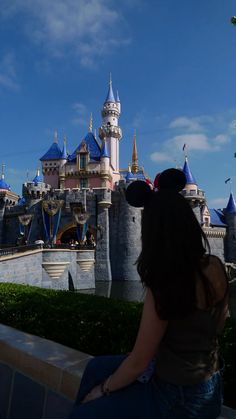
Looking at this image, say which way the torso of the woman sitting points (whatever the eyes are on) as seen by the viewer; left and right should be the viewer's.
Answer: facing away from the viewer and to the left of the viewer

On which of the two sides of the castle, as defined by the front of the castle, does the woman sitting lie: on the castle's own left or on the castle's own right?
on the castle's own left

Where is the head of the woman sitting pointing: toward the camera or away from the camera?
away from the camera

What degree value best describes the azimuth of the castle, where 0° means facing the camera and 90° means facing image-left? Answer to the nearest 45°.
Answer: approximately 45°
